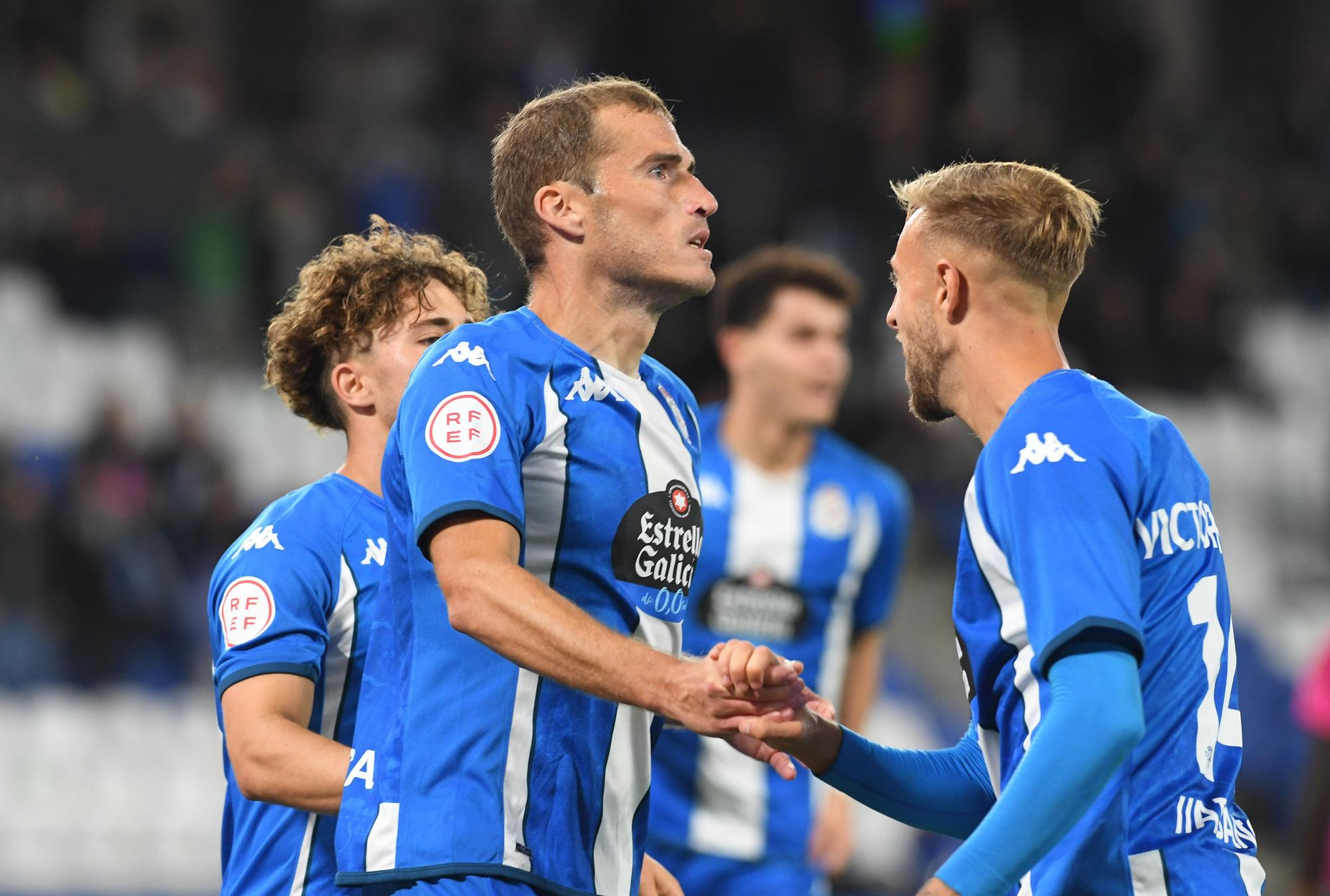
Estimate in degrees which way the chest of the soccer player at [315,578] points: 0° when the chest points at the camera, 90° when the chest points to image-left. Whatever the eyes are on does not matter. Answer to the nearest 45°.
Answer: approximately 270°

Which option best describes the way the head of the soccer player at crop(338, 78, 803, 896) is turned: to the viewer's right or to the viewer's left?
to the viewer's right

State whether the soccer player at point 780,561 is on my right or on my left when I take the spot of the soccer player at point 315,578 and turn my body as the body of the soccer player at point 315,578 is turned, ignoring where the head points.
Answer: on my left

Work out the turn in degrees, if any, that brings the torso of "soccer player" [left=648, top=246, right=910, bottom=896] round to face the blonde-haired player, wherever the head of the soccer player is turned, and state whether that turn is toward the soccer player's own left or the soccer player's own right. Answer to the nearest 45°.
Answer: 0° — they already face them
